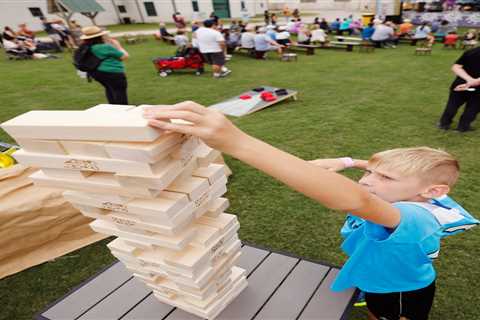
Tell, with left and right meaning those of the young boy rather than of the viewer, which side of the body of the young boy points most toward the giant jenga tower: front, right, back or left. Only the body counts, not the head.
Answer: front

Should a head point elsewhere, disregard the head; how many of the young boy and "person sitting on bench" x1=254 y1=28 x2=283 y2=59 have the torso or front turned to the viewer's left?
1

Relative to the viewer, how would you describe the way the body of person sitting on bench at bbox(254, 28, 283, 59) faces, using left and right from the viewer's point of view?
facing away from the viewer and to the right of the viewer

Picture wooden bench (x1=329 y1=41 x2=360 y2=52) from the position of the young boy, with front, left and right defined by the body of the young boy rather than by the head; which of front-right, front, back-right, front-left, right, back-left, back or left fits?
right

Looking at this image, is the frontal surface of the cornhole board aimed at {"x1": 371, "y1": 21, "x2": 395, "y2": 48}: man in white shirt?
no

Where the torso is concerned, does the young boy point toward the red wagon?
no

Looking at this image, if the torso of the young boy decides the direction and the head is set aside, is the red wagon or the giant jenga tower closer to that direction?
the giant jenga tower

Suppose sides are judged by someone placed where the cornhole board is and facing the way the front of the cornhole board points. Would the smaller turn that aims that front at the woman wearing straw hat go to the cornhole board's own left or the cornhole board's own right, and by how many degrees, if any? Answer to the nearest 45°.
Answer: approximately 45° to the cornhole board's own right

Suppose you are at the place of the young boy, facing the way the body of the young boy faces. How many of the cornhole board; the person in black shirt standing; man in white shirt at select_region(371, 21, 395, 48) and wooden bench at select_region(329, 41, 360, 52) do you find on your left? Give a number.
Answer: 0

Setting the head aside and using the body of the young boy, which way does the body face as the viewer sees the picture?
to the viewer's left

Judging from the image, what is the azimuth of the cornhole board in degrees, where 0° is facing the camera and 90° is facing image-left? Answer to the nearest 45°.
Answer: approximately 45°

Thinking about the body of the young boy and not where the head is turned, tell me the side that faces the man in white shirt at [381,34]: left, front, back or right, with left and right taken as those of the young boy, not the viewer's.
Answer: right

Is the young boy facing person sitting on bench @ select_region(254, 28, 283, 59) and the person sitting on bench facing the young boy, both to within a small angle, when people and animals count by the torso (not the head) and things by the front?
no

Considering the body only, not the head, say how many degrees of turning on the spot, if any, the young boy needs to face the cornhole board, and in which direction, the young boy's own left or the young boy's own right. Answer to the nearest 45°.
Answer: approximately 90° to the young boy's own right

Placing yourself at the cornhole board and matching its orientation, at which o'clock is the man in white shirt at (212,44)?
The man in white shirt is roughly at 4 o'clock from the cornhole board.

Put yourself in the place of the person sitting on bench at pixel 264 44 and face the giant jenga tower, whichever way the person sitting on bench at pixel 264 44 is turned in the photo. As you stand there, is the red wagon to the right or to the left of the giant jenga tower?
right

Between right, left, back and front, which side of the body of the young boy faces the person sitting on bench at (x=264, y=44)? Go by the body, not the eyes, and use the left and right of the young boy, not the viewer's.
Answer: right

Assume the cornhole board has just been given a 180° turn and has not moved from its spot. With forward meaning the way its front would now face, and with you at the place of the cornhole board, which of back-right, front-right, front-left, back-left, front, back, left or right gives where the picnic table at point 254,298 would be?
back-right
